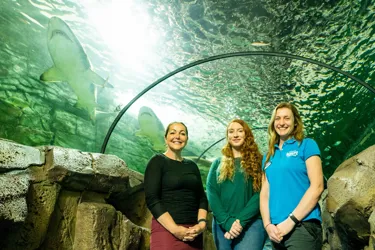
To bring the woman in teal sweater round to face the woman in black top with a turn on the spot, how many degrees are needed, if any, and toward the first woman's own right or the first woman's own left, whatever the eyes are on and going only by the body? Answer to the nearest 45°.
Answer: approximately 90° to the first woman's own right

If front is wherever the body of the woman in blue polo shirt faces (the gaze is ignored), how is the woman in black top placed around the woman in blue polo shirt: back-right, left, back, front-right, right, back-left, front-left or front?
front-right

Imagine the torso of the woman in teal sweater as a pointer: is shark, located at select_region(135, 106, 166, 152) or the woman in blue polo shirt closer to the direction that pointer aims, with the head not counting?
the woman in blue polo shirt

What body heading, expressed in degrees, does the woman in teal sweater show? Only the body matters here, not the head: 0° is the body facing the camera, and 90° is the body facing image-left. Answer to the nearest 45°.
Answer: approximately 0°

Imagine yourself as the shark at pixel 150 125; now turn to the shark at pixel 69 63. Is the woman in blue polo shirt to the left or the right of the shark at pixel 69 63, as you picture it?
left

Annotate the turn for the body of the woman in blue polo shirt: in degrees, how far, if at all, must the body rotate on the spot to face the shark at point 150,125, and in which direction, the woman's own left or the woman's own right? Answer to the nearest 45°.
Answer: approximately 90° to the woman's own right
